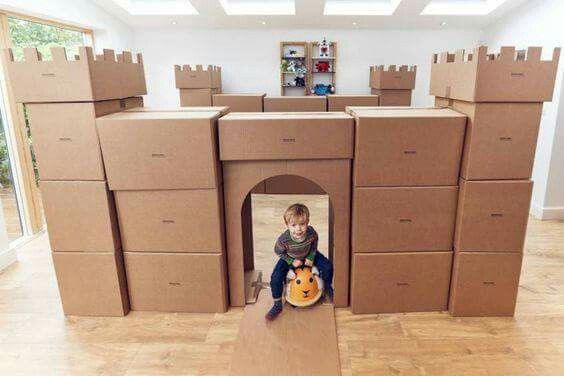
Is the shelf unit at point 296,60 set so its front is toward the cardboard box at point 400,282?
yes

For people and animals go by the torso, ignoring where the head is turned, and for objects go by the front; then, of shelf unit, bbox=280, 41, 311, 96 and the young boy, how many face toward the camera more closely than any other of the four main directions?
2

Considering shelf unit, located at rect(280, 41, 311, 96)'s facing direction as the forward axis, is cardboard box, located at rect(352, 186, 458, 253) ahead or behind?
ahead

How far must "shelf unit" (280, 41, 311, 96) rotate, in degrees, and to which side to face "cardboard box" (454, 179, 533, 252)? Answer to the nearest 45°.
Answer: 0° — it already faces it

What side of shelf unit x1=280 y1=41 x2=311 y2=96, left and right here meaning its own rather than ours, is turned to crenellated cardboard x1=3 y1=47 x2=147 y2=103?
front

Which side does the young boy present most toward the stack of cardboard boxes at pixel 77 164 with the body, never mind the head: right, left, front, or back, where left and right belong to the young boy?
right

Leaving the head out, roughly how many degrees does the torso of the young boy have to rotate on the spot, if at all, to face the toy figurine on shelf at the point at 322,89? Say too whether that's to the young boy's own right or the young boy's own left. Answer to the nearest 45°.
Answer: approximately 180°

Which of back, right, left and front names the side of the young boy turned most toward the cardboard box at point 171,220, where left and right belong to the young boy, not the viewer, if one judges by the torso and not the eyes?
right

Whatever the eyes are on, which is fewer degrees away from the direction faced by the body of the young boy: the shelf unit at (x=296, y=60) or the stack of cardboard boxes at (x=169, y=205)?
the stack of cardboard boxes

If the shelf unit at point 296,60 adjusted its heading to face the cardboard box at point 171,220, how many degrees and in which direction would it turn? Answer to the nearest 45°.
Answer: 0° — it already faces it

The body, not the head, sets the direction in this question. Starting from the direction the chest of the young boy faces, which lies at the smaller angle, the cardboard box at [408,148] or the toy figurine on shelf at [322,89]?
the cardboard box

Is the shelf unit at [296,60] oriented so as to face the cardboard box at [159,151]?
yes
